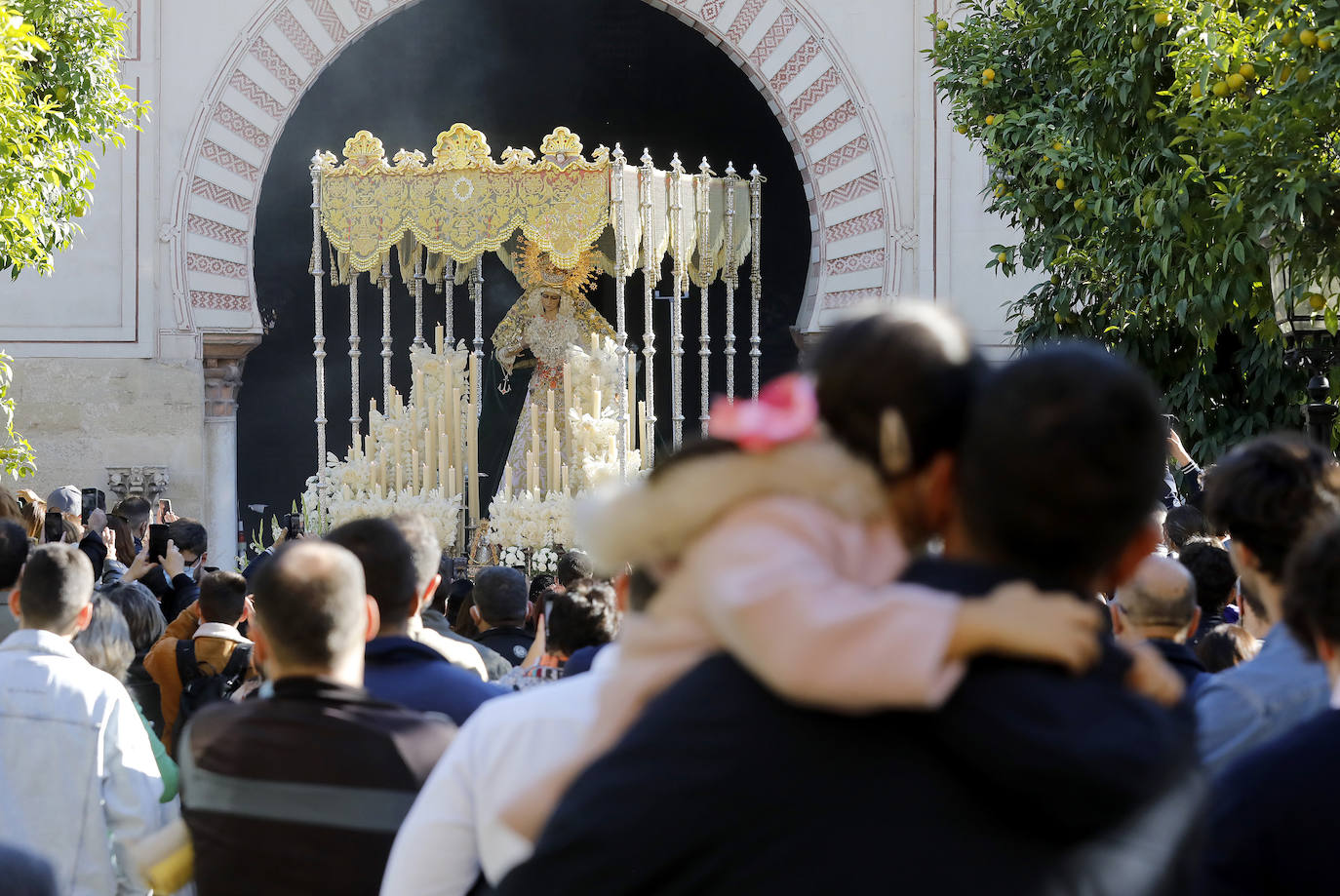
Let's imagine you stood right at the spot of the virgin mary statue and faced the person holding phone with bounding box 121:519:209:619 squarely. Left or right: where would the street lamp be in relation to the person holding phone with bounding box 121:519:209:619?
left

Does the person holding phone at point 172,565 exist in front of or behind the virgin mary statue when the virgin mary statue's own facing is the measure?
in front

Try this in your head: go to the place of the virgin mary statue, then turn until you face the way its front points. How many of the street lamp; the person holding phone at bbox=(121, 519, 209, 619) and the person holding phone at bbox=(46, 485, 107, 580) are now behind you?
0

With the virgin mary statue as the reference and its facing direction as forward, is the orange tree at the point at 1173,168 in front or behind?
in front

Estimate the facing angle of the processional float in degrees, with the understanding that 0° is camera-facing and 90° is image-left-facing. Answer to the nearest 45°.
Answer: approximately 0°

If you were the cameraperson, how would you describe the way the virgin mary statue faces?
facing the viewer

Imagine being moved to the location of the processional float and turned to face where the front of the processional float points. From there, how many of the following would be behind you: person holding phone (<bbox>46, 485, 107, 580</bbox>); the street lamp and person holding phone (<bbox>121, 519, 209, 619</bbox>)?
0
